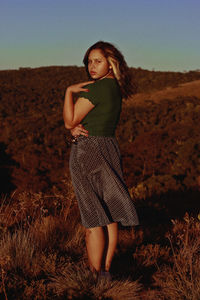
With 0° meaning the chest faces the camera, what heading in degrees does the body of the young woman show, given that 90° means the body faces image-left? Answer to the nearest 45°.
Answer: approximately 135°
